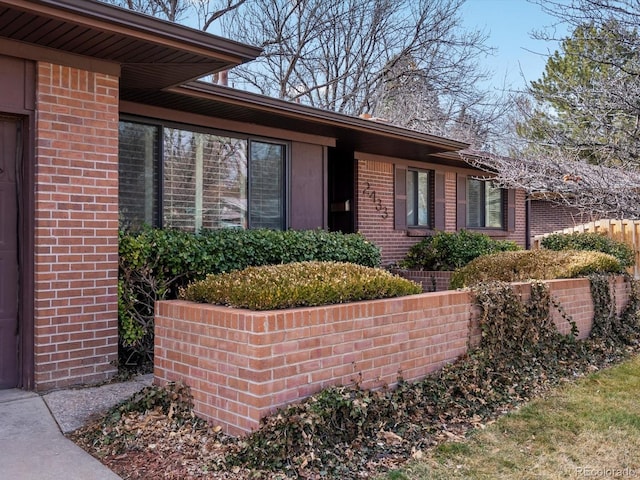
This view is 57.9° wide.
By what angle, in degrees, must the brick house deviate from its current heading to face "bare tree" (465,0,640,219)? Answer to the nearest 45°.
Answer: approximately 45° to its left

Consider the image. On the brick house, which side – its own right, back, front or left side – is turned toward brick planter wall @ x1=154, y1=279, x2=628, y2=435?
front

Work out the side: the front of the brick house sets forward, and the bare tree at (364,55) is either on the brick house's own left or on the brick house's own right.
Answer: on the brick house's own left

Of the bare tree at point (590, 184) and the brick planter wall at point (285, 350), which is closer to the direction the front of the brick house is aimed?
the brick planter wall

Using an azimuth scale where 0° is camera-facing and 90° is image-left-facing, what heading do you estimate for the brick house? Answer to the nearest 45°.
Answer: approximately 315°

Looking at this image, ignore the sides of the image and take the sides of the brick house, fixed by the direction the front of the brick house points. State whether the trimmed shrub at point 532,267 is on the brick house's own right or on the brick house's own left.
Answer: on the brick house's own left

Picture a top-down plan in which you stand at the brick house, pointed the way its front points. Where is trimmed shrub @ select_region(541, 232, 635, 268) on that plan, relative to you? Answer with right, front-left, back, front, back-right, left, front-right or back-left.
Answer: left

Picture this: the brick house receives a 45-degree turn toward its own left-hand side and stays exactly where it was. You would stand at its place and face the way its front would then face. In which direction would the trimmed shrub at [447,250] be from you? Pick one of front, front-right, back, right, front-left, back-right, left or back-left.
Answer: front-left
